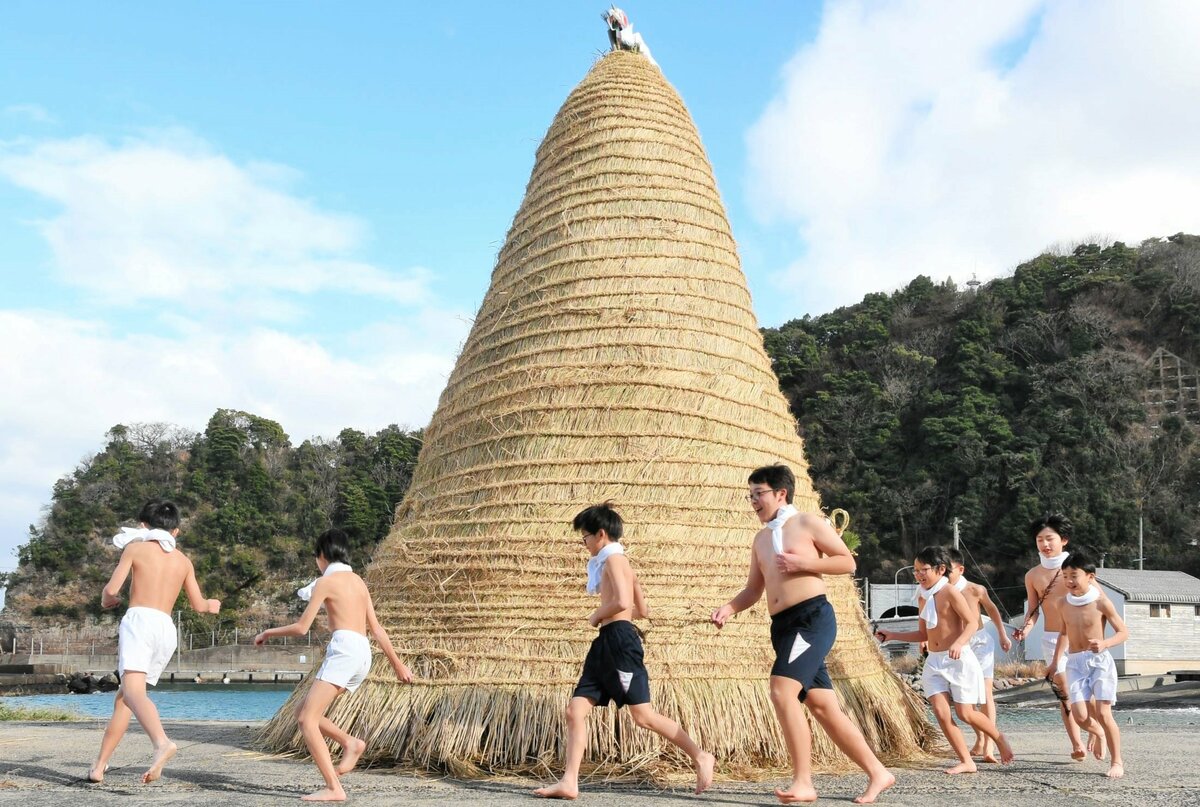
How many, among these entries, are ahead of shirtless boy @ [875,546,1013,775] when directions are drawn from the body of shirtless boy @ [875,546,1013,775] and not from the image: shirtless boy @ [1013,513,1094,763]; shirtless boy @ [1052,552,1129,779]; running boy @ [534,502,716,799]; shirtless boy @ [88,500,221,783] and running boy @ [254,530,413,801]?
3

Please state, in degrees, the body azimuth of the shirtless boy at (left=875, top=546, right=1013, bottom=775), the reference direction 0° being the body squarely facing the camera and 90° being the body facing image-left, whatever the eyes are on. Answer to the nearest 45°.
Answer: approximately 45°

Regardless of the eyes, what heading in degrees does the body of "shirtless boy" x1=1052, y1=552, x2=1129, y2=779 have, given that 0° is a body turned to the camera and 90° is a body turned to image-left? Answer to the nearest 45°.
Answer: approximately 45°

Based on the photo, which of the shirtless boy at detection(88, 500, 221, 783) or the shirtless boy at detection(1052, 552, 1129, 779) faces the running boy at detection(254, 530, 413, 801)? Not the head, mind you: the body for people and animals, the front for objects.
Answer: the shirtless boy at detection(1052, 552, 1129, 779)

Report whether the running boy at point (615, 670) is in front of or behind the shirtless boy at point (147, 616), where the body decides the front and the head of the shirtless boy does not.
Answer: behind

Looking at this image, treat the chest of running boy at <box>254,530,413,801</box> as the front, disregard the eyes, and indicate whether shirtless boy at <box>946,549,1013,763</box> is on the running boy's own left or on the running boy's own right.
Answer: on the running boy's own right

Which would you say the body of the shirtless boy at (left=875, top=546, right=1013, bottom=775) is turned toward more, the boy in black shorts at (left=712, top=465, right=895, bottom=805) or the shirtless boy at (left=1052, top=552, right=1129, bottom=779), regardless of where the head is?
the boy in black shorts

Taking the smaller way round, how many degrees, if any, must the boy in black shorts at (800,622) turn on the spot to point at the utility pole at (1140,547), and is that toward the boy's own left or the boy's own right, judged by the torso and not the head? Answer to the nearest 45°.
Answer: approximately 135° to the boy's own right

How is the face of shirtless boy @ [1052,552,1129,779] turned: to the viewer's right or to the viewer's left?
to the viewer's left

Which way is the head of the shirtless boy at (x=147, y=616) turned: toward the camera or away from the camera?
away from the camera
